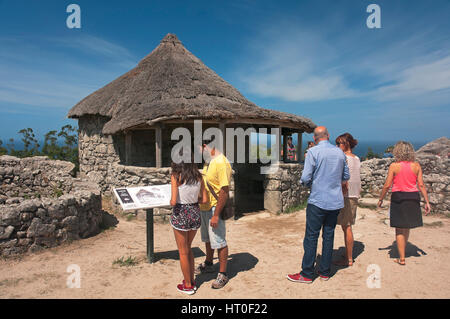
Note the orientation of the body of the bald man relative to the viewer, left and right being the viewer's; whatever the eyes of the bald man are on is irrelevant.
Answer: facing away from the viewer and to the left of the viewer

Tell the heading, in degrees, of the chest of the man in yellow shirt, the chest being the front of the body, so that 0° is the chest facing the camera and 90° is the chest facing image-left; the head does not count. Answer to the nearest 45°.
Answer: approximately 45°

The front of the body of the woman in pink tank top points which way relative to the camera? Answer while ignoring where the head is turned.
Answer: away from the camera

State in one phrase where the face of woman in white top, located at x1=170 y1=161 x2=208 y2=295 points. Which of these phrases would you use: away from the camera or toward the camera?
away from the camera

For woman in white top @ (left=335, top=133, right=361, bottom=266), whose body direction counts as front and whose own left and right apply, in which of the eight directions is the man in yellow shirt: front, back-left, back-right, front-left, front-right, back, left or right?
front-left

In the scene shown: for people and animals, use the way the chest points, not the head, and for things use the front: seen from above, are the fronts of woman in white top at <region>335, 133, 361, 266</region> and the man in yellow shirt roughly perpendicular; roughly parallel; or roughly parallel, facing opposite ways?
roughly perpendicular

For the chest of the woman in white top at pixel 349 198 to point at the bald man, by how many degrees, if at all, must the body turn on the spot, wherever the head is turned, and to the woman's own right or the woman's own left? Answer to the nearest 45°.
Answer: approximately 90° to the woman's own left

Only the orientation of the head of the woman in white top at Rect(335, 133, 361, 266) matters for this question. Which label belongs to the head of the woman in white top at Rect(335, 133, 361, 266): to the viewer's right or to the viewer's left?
to the viewer's left

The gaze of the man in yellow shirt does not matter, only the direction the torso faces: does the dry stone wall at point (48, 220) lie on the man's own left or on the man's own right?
on the man's own right

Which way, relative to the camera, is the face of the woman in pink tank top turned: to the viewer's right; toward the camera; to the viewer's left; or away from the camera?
away from the camera
